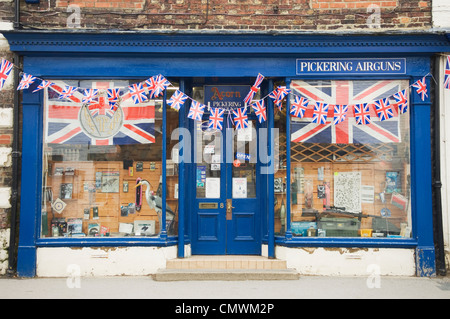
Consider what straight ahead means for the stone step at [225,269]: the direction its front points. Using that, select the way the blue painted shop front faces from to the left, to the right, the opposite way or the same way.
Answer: the same way

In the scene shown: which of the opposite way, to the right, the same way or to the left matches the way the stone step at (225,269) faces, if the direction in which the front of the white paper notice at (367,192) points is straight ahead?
the same way

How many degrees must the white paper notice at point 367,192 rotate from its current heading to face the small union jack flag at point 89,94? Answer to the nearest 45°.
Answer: approximately 90° to its right

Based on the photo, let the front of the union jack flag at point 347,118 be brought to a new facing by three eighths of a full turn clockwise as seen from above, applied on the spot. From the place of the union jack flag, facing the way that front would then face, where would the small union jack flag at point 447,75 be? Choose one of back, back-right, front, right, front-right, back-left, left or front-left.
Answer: back-right

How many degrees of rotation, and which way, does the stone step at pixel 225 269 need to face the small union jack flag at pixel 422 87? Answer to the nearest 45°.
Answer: approximately 90° to its left

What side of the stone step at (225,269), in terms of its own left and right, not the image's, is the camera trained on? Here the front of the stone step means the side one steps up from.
front

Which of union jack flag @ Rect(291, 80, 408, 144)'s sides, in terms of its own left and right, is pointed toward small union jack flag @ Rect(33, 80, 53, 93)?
right

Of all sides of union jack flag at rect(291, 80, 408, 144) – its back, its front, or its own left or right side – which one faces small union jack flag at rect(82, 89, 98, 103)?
right

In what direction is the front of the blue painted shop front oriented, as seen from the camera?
facing the viewer

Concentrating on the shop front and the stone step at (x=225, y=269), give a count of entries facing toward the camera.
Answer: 2
